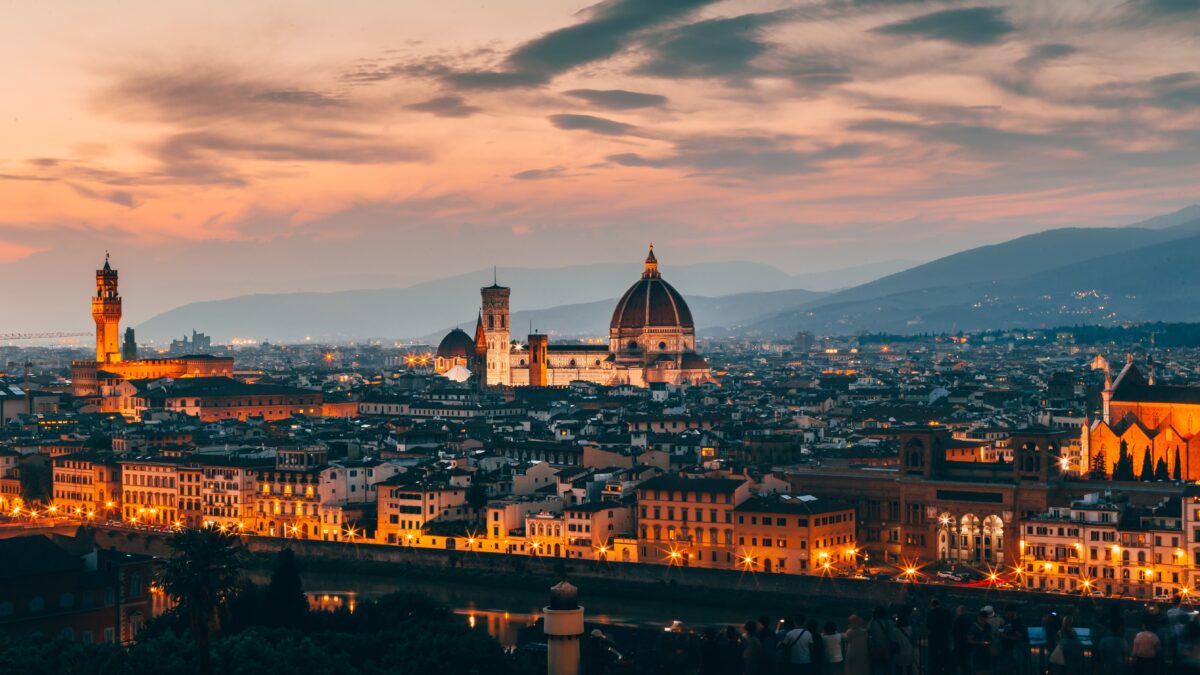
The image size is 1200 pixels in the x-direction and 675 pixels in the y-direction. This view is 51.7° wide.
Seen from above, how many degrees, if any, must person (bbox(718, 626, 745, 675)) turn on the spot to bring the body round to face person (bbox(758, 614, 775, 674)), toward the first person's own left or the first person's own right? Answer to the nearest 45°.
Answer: approximately 45° to the first person's own right

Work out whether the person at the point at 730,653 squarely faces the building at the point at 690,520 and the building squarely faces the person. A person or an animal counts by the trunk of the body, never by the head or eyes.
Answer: yes

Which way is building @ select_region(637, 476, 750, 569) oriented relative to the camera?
toward the camera

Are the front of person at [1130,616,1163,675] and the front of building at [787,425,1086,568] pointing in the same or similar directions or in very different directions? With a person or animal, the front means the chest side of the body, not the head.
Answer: very different directions

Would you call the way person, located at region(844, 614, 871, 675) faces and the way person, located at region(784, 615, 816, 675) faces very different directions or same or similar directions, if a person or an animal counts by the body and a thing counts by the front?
same or similar directions

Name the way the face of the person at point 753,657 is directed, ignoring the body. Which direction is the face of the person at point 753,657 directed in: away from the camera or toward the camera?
away from the camera

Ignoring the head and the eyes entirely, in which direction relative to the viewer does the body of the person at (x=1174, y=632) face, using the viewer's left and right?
facing away from the viewer

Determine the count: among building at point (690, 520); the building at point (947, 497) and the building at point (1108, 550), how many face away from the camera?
0

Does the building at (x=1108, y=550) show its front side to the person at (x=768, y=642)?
yes

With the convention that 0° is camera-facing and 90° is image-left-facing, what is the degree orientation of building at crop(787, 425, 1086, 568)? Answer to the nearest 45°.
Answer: approximately 0°

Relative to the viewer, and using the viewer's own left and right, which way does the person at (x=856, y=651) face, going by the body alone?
facing away from the viewer

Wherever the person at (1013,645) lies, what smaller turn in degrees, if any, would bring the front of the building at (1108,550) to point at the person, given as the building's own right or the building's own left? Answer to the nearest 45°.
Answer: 0° — it already faces them

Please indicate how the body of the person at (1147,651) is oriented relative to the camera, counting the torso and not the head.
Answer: away from the camera

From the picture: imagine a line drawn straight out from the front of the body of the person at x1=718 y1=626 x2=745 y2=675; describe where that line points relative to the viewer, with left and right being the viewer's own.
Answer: facing away from the viewer

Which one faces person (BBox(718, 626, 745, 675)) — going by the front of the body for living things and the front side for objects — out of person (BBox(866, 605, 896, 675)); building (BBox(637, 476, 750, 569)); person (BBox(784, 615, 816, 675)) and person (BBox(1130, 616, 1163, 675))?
the building

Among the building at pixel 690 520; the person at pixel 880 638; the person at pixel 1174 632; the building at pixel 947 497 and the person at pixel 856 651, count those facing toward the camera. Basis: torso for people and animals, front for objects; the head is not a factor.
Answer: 2

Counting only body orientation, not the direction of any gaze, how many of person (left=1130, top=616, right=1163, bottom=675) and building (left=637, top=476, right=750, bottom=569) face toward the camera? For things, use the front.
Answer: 1

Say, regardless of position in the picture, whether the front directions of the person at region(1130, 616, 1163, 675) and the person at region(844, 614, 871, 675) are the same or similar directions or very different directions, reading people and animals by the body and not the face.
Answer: same or similar directions

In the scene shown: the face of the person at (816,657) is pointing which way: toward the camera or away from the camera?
away from the camera

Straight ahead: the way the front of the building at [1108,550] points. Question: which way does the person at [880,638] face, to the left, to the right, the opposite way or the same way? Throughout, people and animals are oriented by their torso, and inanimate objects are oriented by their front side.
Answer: the opposite way
